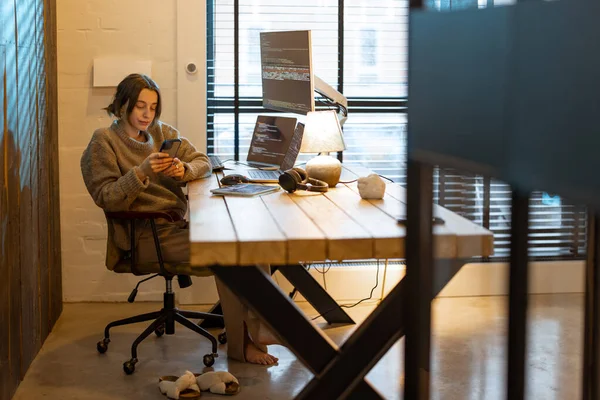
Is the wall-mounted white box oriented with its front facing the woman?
yes

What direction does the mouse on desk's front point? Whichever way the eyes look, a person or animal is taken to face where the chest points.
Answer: to the viewer's right

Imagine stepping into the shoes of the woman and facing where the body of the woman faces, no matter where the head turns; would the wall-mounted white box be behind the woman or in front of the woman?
behind

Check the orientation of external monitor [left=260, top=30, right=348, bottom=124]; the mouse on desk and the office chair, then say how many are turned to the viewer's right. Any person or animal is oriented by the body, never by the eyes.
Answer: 2

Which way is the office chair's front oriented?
to the viewer's right

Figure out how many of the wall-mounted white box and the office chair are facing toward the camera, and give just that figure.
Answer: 1

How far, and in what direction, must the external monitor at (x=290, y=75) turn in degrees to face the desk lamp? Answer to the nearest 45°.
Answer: approximately 45° to its left

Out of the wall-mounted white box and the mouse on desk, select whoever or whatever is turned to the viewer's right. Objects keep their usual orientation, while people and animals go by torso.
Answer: the mouse on desk
